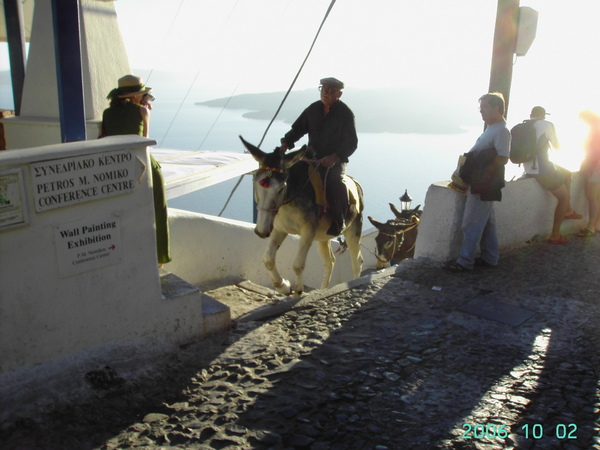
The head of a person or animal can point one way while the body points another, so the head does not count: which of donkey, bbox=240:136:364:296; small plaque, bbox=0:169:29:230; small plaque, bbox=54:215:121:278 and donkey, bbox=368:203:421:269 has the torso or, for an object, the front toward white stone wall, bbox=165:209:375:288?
donkey, bbox=368:203:421:269

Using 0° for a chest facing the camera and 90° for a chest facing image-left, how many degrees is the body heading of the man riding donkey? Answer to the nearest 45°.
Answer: approximately 45°

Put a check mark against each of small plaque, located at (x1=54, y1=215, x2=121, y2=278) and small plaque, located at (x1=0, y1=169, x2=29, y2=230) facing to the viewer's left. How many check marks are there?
0

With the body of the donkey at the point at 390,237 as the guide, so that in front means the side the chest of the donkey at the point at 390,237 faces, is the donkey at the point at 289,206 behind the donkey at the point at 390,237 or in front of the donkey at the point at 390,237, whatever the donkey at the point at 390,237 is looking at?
in front

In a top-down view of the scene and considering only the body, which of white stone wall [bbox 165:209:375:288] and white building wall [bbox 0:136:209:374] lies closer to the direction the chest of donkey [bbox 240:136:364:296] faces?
the white building wall

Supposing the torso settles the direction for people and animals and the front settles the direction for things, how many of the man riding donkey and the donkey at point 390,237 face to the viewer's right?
0

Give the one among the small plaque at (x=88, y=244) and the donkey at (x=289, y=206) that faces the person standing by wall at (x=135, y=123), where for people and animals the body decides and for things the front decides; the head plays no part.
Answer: the donkey

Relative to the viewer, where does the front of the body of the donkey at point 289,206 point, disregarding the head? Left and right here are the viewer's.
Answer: facing the viewer and to the left of the viewer

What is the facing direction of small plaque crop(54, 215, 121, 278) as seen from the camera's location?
facing the viewer and to the right of the viewer

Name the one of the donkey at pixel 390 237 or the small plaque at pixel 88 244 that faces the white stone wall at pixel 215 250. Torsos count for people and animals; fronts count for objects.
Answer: the donkey
